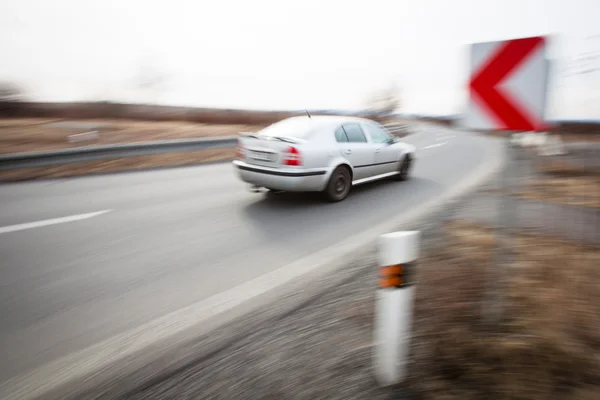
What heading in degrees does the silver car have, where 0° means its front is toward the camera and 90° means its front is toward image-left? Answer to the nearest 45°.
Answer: approximately 225°

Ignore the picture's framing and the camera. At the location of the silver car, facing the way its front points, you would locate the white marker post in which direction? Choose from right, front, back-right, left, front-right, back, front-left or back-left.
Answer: back-right

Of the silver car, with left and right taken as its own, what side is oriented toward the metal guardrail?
left

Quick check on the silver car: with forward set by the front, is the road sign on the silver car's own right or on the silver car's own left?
on the silver car's own right

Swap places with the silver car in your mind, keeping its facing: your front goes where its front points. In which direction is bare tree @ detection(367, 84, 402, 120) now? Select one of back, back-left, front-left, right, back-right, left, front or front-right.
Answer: front-left
